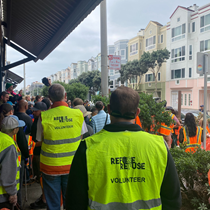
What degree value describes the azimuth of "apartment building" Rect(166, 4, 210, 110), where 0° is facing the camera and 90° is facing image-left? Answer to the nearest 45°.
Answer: approximately 45°

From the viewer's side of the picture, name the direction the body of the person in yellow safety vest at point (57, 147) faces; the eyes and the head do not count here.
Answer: away from the camera

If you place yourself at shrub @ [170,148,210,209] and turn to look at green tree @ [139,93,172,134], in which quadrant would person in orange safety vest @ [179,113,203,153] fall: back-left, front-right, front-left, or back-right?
front-right

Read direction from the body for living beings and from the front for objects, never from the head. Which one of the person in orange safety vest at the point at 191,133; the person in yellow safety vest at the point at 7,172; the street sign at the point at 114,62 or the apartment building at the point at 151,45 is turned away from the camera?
the person in orange safety vest at the point at 191,133

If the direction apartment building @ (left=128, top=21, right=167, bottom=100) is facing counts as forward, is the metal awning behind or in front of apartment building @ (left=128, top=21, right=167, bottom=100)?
in front

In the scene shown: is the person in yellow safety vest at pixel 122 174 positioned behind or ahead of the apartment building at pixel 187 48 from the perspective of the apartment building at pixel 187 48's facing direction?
ahead

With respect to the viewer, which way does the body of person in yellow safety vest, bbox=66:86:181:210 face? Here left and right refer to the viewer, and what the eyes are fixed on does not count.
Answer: facing away from the viewer

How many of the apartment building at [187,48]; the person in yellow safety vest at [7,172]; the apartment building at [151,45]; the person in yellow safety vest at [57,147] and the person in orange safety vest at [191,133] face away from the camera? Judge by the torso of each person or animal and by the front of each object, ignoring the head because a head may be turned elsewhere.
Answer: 2

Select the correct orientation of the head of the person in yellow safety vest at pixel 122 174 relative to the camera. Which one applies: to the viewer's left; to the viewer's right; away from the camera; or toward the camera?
away from the camera

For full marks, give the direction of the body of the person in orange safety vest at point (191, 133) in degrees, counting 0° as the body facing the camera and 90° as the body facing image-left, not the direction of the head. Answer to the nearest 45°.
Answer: approximately 180°

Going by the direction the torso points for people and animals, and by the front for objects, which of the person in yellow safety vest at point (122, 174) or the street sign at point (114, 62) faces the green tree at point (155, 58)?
the person in yellow safety vest

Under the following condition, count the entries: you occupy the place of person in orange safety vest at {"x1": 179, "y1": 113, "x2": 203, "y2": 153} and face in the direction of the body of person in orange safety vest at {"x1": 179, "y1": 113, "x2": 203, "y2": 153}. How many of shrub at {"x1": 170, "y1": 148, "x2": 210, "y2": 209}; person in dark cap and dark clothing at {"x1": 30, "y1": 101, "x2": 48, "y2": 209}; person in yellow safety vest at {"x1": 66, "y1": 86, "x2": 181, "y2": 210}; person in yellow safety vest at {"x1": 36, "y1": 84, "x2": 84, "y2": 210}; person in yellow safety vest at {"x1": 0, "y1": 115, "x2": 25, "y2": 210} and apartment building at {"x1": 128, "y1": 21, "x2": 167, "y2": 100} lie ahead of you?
1

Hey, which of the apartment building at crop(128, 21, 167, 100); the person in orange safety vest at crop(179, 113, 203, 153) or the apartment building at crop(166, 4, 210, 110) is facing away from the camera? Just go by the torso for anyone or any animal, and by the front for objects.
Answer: the person in orange safety vest

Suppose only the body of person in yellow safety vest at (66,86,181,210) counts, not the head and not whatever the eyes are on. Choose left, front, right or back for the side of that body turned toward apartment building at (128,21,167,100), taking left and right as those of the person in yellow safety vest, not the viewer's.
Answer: front

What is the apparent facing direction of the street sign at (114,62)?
toward the camera
